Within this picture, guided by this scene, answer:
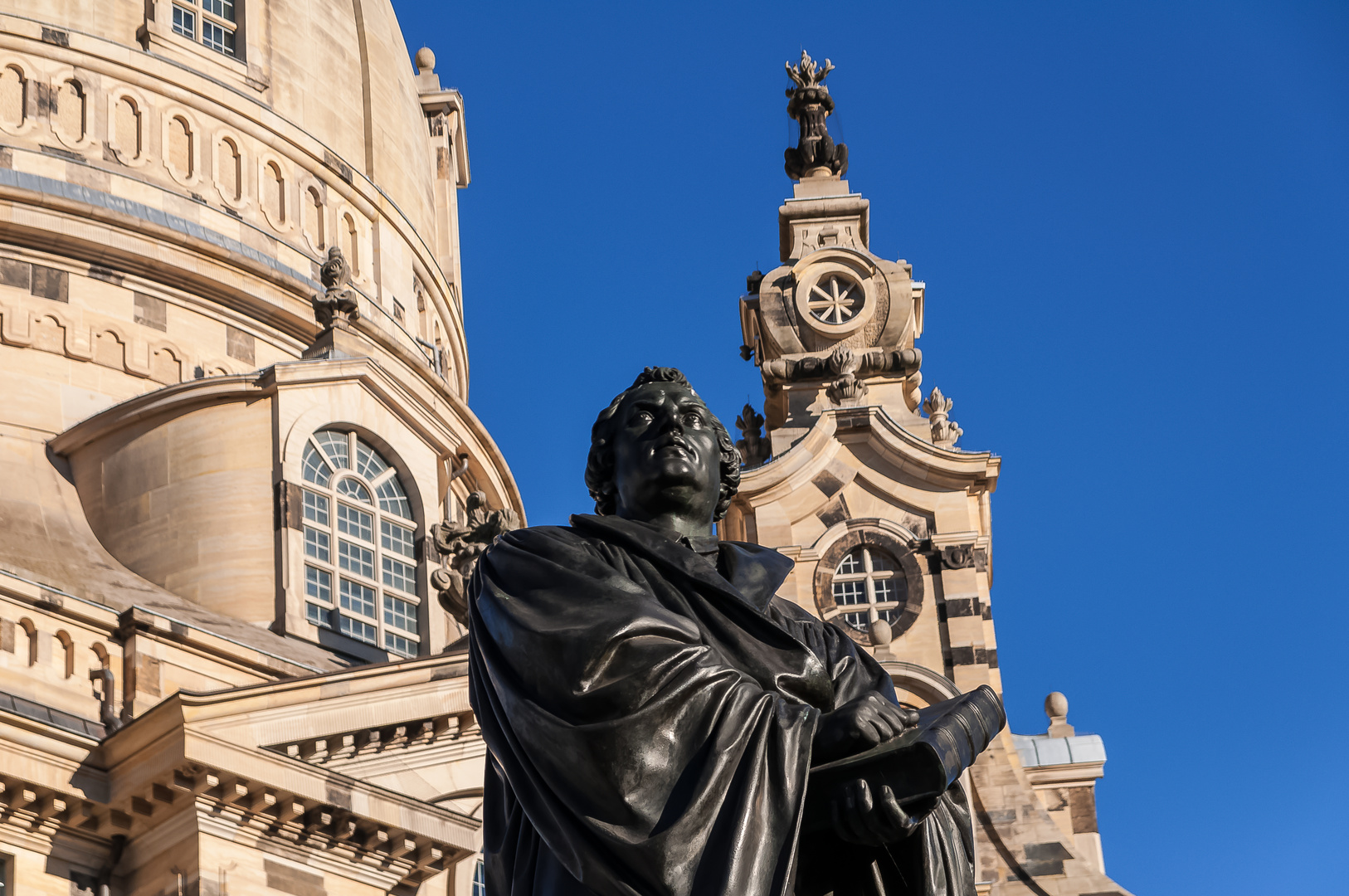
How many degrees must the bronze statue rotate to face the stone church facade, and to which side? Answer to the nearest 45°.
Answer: approximately 135° to its left

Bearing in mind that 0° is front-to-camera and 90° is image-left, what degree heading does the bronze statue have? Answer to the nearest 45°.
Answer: approximately 315°
